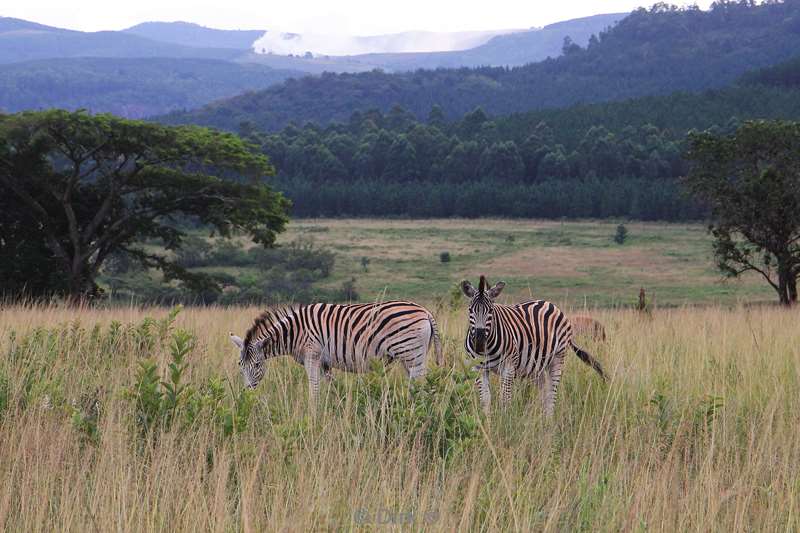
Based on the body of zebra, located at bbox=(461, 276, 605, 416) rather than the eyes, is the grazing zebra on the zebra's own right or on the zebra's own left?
on the zebra's own right

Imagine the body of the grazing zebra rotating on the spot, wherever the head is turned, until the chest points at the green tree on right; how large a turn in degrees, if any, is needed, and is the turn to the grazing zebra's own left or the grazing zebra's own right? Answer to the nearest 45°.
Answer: approximately 135° to the grazing zebra's own right

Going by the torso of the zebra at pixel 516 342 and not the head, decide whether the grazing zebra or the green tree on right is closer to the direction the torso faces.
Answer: the grazing zebra

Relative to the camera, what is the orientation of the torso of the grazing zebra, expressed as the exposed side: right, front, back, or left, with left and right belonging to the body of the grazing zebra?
left

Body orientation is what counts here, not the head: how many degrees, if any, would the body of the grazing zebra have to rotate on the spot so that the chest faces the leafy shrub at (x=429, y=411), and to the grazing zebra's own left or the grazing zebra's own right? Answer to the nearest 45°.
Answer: approximately 90° to the grazing zebra's own left

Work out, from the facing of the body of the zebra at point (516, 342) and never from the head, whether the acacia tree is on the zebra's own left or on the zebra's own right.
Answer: on the zebra's own right
